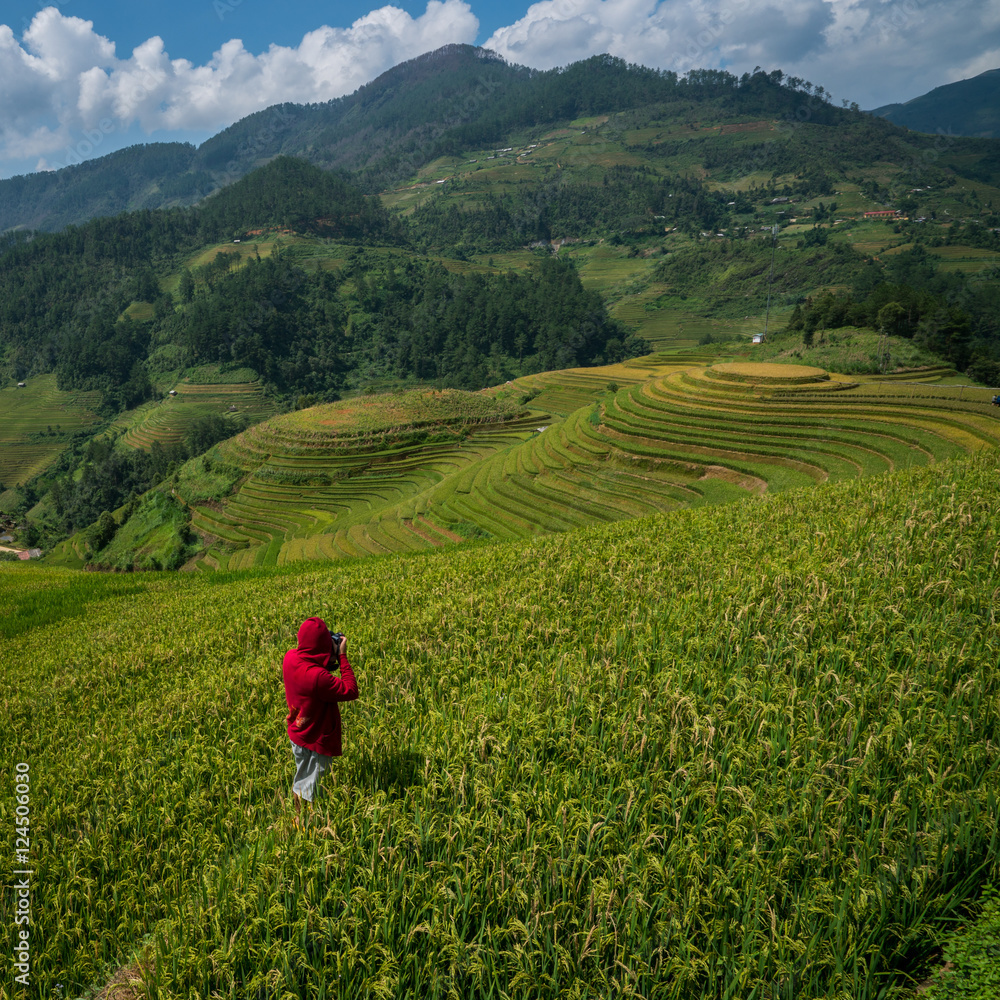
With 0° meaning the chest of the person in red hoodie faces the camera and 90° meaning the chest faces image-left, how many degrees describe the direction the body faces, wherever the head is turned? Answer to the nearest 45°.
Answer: approximately 225°
